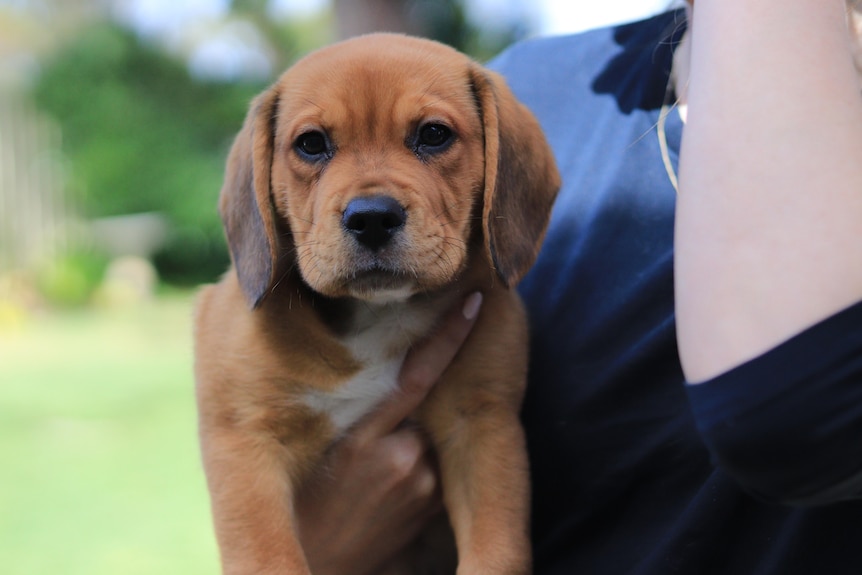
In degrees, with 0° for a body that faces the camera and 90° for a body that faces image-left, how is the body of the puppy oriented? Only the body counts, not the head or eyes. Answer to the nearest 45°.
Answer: approximately 0°

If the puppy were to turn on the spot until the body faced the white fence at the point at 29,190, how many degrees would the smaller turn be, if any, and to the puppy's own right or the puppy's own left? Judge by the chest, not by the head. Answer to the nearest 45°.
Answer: approximately 135° to the puppy's own right
